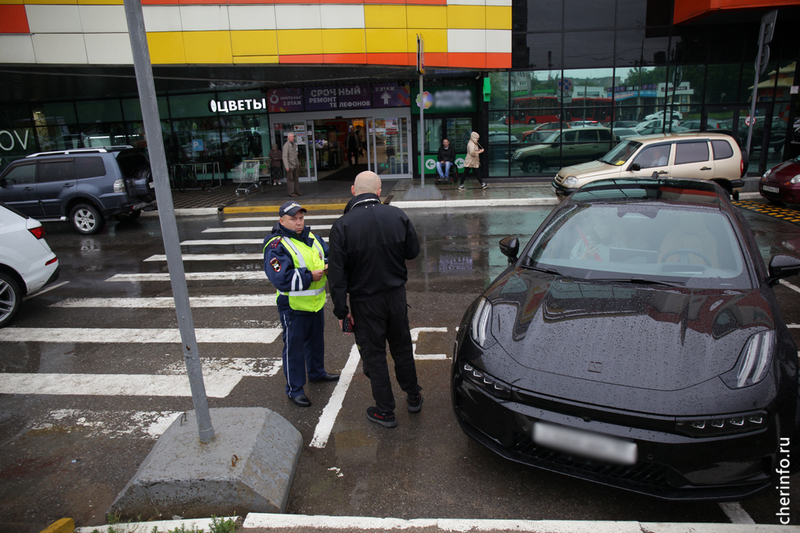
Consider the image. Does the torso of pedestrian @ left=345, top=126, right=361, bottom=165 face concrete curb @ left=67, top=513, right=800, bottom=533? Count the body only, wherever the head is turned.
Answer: yes

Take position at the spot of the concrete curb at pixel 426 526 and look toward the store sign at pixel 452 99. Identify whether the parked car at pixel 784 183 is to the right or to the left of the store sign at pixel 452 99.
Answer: right

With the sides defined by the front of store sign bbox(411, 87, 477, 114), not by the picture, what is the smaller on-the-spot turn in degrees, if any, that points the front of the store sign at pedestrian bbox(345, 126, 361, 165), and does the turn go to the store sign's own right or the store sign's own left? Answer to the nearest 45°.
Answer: approximately 135° to the store sign's own right

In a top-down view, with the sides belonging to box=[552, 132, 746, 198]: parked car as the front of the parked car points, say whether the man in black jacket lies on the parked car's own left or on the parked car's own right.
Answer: on the parked car's own left

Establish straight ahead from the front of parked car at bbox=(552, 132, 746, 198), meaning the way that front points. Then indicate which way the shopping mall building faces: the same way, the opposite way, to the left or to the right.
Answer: to the left

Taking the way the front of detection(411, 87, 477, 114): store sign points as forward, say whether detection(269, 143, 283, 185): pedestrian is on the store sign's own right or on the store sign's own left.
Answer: on the store sign's own right

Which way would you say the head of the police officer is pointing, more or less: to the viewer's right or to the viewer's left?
to the viewer's right

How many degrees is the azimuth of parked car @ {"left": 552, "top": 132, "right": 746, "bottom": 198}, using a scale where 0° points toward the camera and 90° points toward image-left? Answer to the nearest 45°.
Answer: approximately 90°
